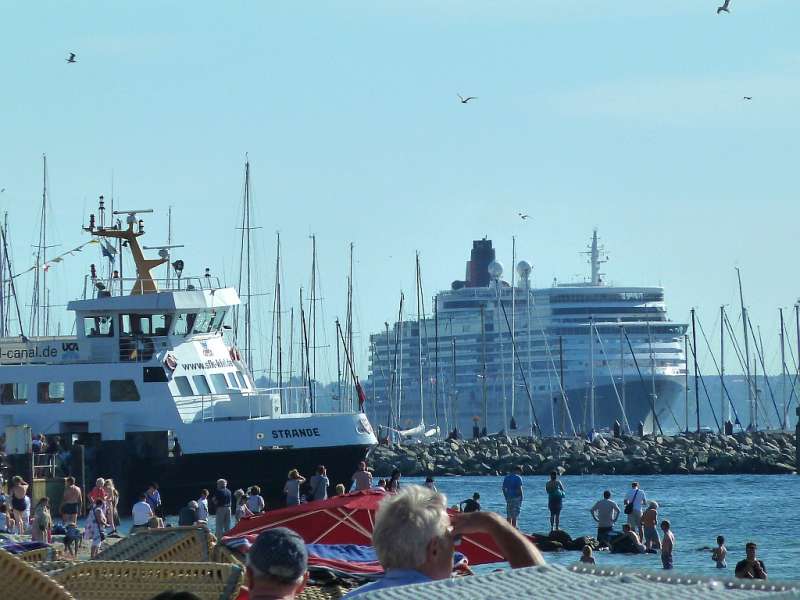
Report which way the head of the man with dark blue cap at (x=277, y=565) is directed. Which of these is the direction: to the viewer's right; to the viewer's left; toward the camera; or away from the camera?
away from the camera

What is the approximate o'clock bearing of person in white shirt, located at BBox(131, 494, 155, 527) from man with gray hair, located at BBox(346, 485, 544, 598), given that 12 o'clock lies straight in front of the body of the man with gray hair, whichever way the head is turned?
The person in white shirt is roughly at 10 o'clock from the man with gray hair.

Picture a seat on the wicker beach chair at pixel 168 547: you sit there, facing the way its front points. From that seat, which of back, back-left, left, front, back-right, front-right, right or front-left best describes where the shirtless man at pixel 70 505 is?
front-left

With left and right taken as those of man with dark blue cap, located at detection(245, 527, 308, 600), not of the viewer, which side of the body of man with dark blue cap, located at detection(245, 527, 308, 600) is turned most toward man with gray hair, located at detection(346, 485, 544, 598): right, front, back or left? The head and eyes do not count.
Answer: right

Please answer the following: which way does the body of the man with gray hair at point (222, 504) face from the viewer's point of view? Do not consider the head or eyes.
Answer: away from the camera

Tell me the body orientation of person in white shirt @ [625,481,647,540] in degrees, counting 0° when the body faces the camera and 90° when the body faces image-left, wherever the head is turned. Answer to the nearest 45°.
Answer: approximately 180°

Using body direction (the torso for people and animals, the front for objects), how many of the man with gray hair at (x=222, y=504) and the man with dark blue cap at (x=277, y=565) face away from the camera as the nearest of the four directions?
2
